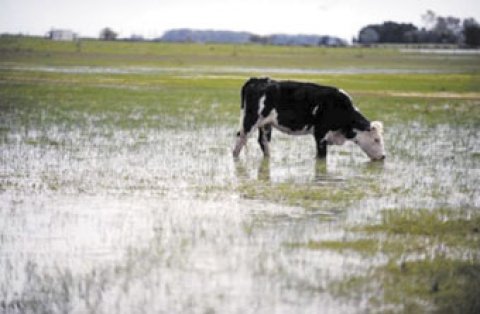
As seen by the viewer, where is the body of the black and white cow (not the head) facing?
to the viewer's right
